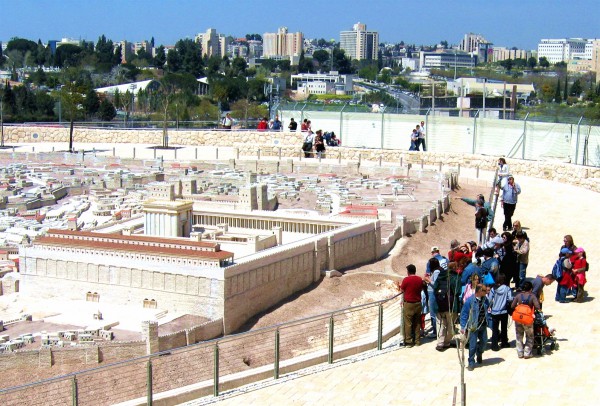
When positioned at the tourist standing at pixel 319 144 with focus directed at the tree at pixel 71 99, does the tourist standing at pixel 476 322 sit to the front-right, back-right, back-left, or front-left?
back-left

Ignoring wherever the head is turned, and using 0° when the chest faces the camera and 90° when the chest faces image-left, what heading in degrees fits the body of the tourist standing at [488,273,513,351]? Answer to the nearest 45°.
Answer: approximately 180°

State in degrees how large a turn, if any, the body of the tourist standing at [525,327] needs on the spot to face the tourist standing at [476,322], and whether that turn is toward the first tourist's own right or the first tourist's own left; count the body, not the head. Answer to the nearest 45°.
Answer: approximately 135° to the first tourist's own left

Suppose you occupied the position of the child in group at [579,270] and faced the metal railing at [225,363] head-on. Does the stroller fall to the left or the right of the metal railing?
left

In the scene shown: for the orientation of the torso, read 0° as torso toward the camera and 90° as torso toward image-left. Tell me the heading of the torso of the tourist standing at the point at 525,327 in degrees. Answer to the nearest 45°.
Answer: approximately 180°

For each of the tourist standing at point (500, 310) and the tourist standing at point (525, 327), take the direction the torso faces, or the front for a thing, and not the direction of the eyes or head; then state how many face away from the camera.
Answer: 2

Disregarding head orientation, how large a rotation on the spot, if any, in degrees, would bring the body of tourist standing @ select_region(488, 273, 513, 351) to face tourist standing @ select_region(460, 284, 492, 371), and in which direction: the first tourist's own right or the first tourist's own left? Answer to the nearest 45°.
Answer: approximately 135° to the first tourist's own left

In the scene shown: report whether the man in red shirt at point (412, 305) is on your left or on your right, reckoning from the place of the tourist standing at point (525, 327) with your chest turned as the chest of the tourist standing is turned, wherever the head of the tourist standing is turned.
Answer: on your left
